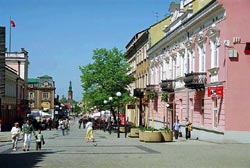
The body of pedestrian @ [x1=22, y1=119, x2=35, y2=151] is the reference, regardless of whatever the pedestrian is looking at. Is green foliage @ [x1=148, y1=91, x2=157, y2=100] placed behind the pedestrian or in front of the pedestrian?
behind

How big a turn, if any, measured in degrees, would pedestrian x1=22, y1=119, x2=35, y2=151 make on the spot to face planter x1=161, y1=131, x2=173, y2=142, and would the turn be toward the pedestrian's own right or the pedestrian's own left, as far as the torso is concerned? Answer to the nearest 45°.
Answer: approximately 135° to the pedestrian's own left

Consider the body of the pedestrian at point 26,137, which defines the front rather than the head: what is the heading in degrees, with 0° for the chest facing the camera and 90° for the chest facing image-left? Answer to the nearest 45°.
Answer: approximately 0°

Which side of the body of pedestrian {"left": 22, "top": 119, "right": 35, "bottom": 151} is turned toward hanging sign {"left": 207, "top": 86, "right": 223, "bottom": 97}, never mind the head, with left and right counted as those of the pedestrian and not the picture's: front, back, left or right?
left

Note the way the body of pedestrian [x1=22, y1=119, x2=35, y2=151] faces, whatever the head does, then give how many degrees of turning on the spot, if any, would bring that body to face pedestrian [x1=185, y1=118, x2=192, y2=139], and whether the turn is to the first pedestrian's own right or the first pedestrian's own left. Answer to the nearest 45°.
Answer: approximately 135° to the first pedestrian's own left

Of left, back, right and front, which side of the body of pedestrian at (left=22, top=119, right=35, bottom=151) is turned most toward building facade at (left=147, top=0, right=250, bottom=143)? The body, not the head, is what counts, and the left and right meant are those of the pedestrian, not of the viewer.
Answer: left

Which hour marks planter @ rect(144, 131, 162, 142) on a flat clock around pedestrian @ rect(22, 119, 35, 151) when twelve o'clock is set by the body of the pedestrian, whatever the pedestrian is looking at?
The planter is roughly at 8 o'clock from the pedestrian.
